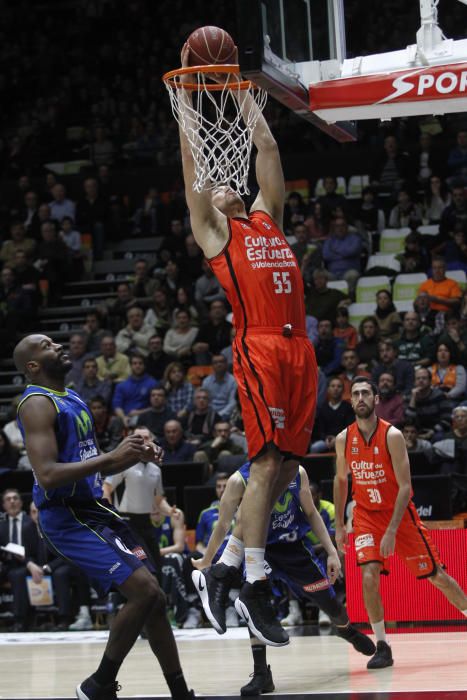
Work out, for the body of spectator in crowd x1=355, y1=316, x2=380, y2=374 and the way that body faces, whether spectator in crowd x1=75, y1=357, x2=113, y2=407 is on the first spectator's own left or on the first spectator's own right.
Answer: on the first spectator's own right

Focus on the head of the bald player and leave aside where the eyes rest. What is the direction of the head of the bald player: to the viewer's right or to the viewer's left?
to the viewer's right

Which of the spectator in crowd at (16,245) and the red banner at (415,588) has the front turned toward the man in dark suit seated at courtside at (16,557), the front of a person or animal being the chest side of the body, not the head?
the spectator in crowd at (16,245)

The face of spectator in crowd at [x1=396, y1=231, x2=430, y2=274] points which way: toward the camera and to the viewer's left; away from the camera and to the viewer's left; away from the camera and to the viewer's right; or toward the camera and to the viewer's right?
toward the camera and to the viewer's left

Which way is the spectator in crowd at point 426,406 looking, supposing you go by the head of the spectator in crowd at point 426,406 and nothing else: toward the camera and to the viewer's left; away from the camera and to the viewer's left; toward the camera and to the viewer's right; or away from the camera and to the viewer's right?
toward the camera and to the viewer's left

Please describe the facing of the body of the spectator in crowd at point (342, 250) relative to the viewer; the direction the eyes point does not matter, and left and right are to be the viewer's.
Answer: facing the viewer

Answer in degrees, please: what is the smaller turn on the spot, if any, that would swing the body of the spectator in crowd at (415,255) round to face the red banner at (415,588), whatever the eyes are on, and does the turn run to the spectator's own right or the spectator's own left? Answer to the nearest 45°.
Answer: approximately 45° to the spectator's own left

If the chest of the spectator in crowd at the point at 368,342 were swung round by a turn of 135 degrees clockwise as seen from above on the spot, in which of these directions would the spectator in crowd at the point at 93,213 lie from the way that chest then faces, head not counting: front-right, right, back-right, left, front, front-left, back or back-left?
front

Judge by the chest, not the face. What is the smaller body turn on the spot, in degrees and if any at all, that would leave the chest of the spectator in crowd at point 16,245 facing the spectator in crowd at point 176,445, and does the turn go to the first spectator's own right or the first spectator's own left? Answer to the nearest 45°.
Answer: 0° — they already face them

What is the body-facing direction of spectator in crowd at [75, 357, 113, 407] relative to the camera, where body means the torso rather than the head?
toward the camera

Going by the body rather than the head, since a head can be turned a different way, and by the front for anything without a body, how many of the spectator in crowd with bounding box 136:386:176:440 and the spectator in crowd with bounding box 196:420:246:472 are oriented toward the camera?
2

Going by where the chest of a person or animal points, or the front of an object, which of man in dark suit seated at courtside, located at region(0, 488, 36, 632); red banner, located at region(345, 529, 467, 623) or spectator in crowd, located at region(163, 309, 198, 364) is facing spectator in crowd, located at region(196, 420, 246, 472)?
spectator in crowd, located at region(163, 309, 198, 364)

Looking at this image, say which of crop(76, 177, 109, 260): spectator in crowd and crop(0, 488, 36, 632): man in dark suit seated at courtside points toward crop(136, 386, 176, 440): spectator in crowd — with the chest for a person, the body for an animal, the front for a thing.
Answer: crop(76, 177, 109, 260): spectator in crowd

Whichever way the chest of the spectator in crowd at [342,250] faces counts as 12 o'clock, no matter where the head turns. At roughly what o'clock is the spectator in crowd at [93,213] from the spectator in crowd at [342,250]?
the spectator in crowd at [93,213] is roughly at 4 o'clock from the spectator in crowd at [342,250].

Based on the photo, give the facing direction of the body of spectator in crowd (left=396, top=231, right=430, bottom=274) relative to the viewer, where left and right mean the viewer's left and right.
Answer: facing the viewer and to the left of the viewer

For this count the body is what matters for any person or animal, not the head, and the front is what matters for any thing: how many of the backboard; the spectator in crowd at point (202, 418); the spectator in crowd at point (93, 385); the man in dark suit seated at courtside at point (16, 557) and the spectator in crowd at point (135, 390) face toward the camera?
4
